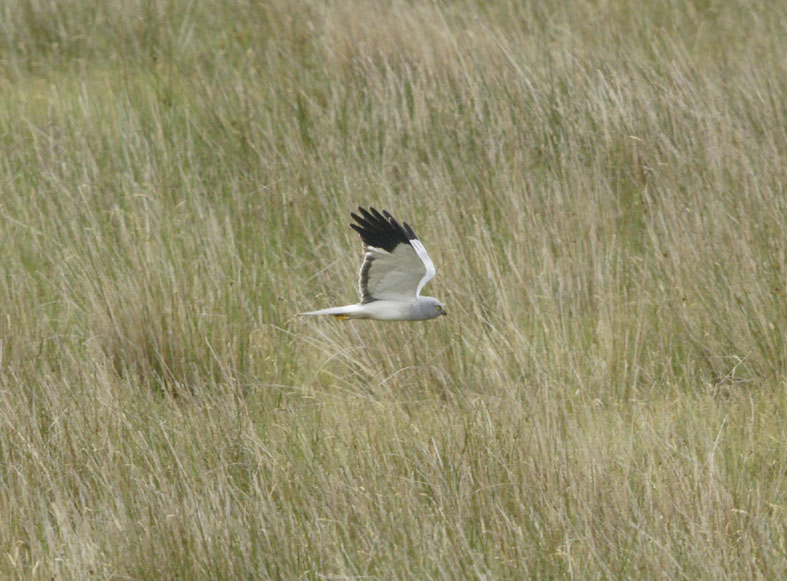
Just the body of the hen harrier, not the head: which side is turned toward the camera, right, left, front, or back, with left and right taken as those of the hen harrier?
right
